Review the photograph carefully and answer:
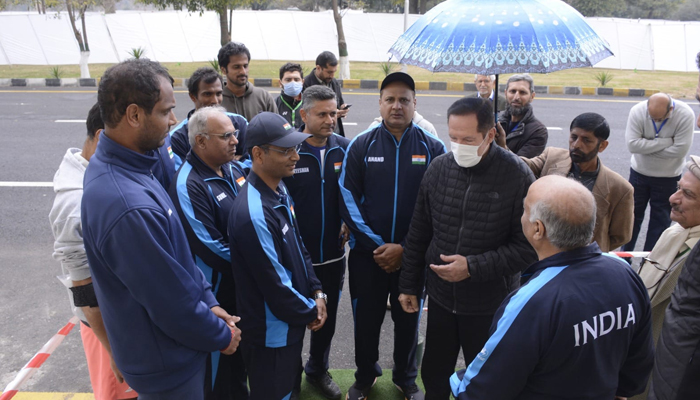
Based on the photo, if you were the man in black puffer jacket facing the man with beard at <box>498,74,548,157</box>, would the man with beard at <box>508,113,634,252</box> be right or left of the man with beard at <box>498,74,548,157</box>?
right

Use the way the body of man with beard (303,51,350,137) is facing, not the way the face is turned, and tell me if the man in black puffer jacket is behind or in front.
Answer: in front

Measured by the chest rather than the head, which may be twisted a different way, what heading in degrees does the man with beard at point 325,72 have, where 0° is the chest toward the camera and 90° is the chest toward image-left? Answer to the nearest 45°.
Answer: approximately 315°

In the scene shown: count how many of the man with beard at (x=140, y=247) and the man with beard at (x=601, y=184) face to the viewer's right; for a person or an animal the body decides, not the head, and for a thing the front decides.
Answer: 1

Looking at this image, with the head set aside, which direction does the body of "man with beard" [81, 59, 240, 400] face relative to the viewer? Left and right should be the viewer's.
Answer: facing to the right of the viewer

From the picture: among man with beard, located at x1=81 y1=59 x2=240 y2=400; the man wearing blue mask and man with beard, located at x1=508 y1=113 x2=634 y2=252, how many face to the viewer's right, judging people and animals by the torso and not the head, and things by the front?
1

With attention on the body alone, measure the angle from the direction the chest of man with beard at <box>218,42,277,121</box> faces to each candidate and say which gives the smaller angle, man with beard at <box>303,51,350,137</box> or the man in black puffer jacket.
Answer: the man in black puffer jacket
